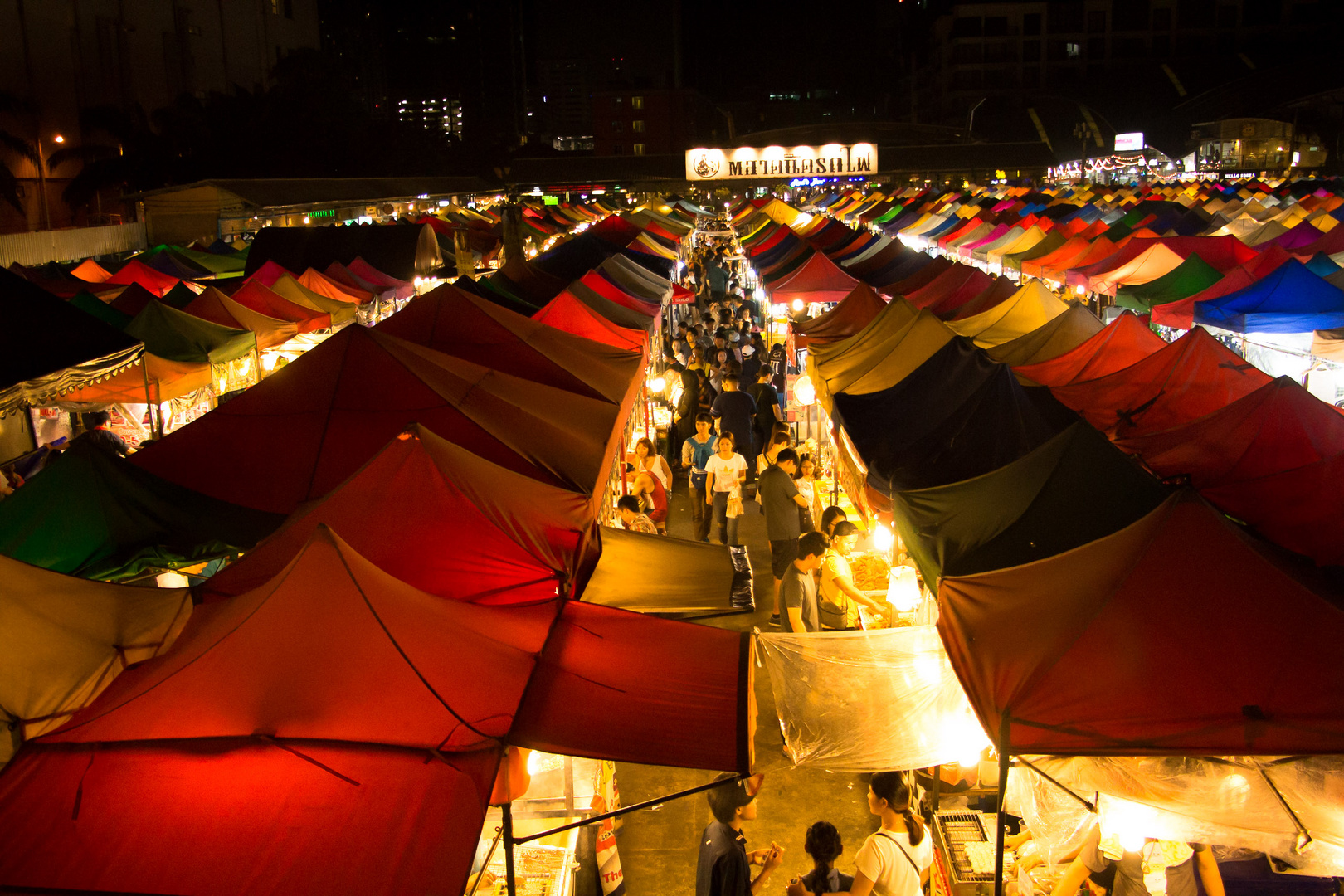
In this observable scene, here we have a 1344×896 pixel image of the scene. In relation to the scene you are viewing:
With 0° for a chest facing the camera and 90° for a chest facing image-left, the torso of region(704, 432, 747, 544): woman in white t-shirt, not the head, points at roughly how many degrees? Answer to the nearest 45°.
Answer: approximately 0°

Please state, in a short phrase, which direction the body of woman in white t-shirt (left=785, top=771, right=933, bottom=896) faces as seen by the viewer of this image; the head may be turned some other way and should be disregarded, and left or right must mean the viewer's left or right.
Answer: facing away from the viewer and to the left of the viewer

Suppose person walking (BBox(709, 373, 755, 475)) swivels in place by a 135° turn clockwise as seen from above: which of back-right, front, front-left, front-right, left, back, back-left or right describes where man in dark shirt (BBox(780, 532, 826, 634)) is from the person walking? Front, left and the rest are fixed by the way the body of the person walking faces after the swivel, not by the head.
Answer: front-right

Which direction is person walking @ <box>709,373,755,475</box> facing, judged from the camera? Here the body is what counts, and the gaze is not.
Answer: away from the camera

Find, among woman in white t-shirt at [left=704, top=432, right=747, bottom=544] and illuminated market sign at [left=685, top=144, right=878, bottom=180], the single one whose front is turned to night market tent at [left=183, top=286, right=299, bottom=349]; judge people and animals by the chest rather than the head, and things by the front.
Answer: the illuminated market sign

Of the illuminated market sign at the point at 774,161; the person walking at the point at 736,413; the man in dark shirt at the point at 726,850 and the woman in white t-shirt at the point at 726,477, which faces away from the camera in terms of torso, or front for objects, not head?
the person walking

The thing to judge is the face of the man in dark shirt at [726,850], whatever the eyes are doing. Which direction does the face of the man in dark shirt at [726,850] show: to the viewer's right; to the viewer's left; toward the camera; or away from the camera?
to the viewer's right

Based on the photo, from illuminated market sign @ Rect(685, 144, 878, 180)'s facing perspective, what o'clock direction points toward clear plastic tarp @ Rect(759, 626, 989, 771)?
The clear plastic tarp is roughly at 12 o'clock from the illuminated market sign.

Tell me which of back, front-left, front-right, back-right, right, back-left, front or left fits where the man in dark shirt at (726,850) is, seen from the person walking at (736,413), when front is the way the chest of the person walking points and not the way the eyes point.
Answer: back

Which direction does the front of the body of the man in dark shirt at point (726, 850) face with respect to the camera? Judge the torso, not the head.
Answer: to the viewer's right

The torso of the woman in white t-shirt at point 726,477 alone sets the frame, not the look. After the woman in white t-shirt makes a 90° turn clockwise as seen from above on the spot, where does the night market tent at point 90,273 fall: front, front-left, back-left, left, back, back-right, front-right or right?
front-right
